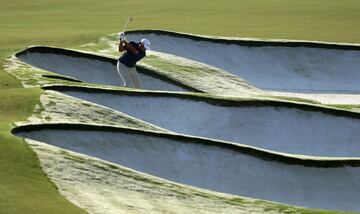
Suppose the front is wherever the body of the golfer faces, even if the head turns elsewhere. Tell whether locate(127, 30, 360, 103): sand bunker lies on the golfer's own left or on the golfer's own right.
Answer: on the golfer's own left

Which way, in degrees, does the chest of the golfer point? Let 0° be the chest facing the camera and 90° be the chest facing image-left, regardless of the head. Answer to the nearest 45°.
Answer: approximately 270°

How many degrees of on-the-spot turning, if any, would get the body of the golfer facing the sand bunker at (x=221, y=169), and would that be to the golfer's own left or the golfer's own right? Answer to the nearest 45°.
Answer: approximately 90° to the golfer's own right

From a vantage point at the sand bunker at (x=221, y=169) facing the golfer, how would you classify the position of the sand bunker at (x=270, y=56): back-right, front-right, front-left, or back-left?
front-right
